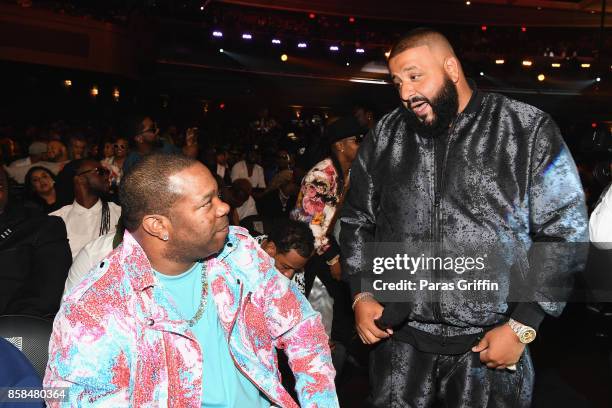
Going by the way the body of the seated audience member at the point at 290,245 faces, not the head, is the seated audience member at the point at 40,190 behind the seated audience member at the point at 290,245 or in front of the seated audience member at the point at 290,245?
behind

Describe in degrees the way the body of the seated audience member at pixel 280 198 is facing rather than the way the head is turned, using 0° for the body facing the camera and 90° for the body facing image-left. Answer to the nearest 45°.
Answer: approximately 315°

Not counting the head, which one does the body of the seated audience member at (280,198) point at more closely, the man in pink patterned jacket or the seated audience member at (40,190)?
the man in pink patterned jacket

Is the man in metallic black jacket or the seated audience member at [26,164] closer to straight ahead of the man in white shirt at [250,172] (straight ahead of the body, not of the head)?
the man in metallic black jacket

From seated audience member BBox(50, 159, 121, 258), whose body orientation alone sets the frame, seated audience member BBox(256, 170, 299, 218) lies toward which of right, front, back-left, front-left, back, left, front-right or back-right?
left

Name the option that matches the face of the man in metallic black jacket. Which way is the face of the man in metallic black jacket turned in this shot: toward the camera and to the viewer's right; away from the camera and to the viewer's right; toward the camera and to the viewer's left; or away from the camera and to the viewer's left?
toward the camera and to the viewer's left

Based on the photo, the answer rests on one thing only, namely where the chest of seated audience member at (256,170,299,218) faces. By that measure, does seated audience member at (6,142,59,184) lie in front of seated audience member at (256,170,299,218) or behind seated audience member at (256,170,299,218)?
behind

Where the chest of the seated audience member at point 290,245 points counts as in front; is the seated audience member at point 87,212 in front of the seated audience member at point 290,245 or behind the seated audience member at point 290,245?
behind

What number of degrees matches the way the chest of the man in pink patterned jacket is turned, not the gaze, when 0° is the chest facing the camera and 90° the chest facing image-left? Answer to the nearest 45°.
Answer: approximately 315°
